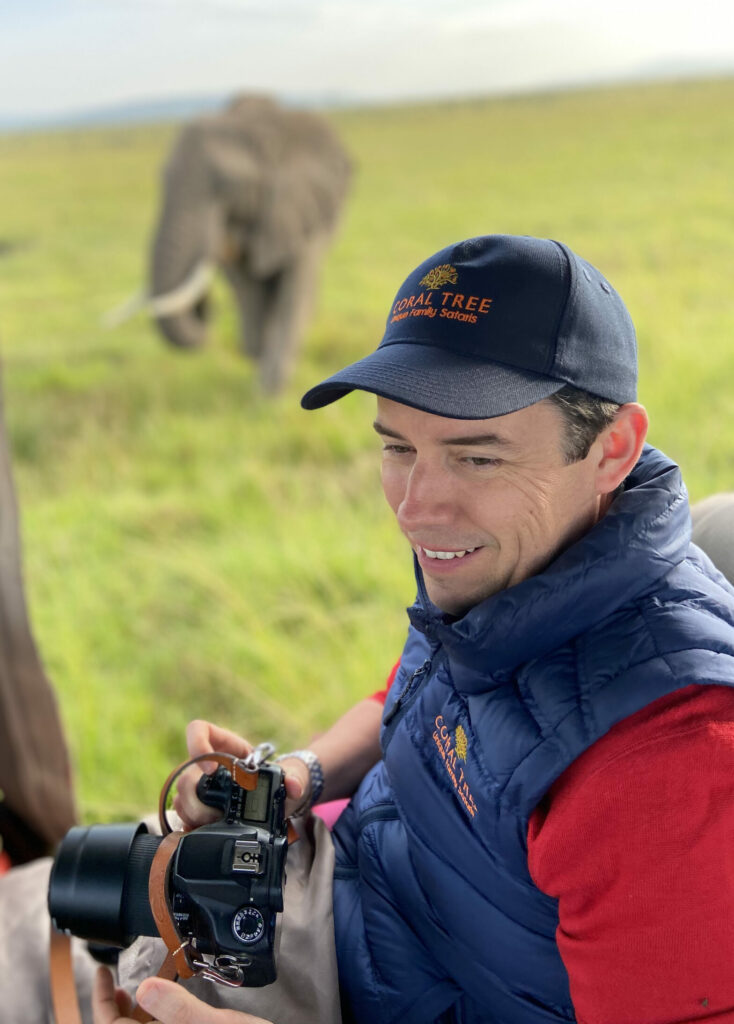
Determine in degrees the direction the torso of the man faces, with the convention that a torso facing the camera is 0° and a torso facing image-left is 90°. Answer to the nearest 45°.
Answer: approximately 45°

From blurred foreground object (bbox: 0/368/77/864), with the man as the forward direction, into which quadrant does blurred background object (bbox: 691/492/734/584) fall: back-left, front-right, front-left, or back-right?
front-left

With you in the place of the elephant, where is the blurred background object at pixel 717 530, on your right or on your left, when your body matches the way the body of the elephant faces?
on your left

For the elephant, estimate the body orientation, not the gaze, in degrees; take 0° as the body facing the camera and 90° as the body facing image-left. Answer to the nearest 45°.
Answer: approximately 45°

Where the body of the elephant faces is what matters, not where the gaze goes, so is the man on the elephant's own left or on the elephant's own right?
on the elephant's own left

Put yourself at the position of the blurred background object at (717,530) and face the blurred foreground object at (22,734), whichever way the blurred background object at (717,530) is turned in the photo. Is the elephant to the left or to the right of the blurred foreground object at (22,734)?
right

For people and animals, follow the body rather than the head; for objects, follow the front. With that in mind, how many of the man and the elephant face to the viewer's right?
0
